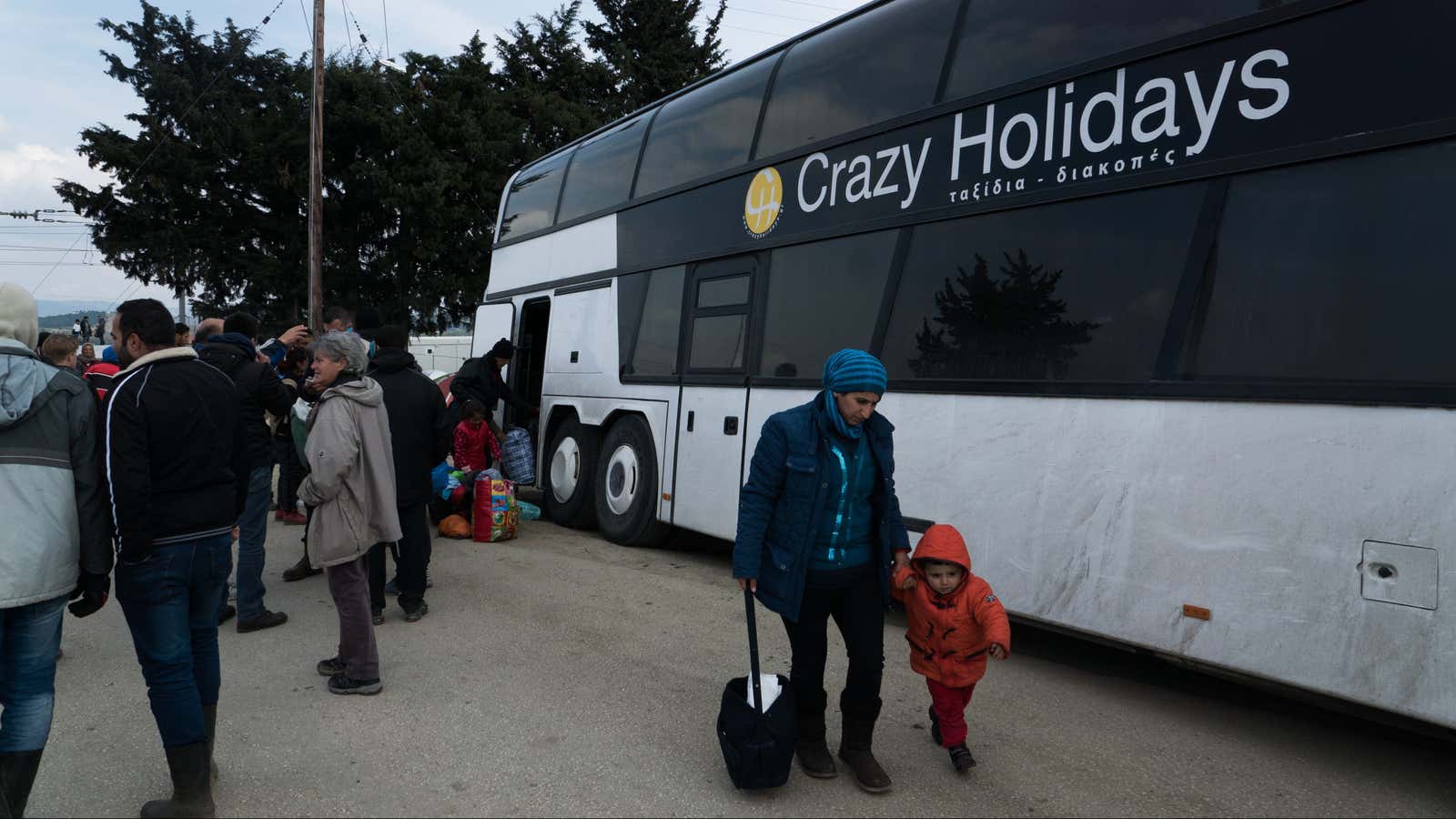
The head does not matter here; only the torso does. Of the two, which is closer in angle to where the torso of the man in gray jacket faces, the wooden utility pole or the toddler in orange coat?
the wooden utility pole

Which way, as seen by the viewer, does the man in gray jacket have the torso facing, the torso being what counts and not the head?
away from the camera

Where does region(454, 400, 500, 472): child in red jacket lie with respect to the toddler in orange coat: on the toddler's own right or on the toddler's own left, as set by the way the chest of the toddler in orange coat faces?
on the toddler's own right

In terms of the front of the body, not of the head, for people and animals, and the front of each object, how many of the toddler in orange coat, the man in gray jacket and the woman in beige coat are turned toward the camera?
1

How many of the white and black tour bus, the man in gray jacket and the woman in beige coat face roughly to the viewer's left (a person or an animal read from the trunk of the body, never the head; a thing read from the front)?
1
